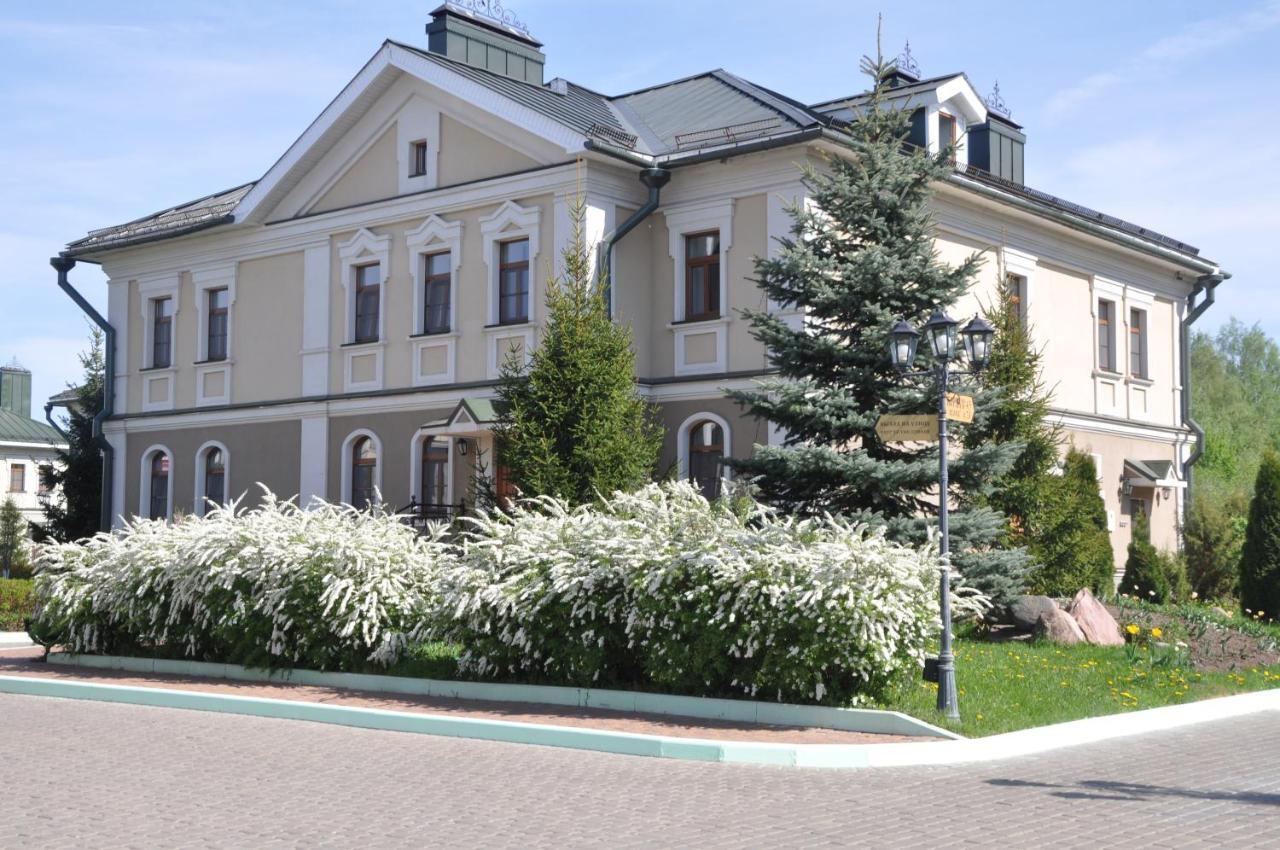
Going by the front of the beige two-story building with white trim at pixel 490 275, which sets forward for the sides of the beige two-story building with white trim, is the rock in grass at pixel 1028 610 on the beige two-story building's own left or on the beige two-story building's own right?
on the beige two-story building's own left

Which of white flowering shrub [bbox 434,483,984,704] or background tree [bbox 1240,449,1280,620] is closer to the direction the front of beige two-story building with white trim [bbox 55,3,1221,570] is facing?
the white flowering shrub

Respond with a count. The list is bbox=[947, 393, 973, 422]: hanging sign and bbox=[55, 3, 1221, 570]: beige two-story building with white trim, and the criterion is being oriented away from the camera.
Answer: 0

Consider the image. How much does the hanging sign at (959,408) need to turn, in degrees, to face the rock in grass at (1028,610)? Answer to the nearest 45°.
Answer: approximately 180°

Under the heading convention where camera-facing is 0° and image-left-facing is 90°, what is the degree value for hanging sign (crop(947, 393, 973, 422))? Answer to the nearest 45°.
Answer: approximately 0°

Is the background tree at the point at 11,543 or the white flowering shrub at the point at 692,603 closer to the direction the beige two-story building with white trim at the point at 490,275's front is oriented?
the white flowering shrub

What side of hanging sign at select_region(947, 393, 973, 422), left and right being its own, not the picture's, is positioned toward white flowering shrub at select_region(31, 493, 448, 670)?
right

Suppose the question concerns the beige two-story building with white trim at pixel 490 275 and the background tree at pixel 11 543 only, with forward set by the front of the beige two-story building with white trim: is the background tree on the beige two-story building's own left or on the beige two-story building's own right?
on the beige two-story building's own right
